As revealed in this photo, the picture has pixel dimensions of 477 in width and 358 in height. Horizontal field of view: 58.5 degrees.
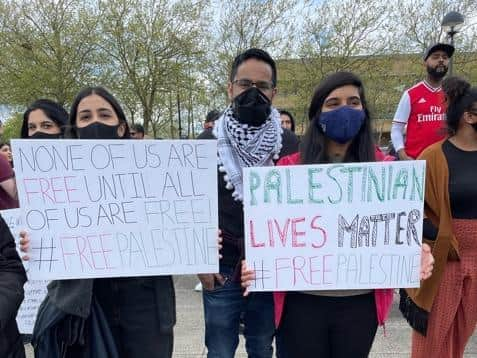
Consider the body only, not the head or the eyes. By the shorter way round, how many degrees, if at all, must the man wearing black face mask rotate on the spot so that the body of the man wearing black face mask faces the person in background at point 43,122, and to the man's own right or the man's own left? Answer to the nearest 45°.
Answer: approximately 135° to the man's own right

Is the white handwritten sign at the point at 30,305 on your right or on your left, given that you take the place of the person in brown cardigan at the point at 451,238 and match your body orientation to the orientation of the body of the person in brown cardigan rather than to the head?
on your right

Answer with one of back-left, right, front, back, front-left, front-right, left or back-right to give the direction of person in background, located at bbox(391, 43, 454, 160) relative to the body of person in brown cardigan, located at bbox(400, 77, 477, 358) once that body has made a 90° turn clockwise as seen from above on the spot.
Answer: back-right

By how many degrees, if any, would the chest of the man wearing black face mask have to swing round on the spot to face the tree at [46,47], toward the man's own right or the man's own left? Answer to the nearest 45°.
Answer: approximately 135° to the man's own right

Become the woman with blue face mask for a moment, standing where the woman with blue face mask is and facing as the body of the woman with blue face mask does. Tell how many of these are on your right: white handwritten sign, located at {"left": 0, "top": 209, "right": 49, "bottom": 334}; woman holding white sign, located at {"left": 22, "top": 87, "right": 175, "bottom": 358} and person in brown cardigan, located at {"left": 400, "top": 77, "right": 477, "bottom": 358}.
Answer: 2

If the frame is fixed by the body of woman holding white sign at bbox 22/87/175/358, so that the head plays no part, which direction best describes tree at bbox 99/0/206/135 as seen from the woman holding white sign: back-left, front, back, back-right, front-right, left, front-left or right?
back

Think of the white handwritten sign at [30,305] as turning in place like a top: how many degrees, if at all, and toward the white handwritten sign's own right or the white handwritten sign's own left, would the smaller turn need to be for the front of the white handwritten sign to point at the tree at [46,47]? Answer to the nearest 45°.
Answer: approximately 180°

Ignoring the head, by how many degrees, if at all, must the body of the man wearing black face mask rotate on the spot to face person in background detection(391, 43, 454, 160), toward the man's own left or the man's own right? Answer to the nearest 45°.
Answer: approximately 135° to the man's own left
